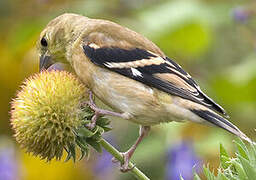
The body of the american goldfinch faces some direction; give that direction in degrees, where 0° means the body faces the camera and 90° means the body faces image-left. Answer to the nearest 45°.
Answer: approximately 90°

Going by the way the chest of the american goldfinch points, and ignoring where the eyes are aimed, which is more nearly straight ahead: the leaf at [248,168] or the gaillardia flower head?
the gaillardia flower head

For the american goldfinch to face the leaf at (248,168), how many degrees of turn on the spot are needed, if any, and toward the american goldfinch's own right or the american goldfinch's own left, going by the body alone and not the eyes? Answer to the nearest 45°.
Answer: approximately 135° to the american goldfinch's own left

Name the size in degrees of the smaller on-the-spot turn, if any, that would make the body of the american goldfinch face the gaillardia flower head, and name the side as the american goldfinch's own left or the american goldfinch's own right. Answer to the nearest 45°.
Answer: approximately 45° to the american goldfinch's own left
